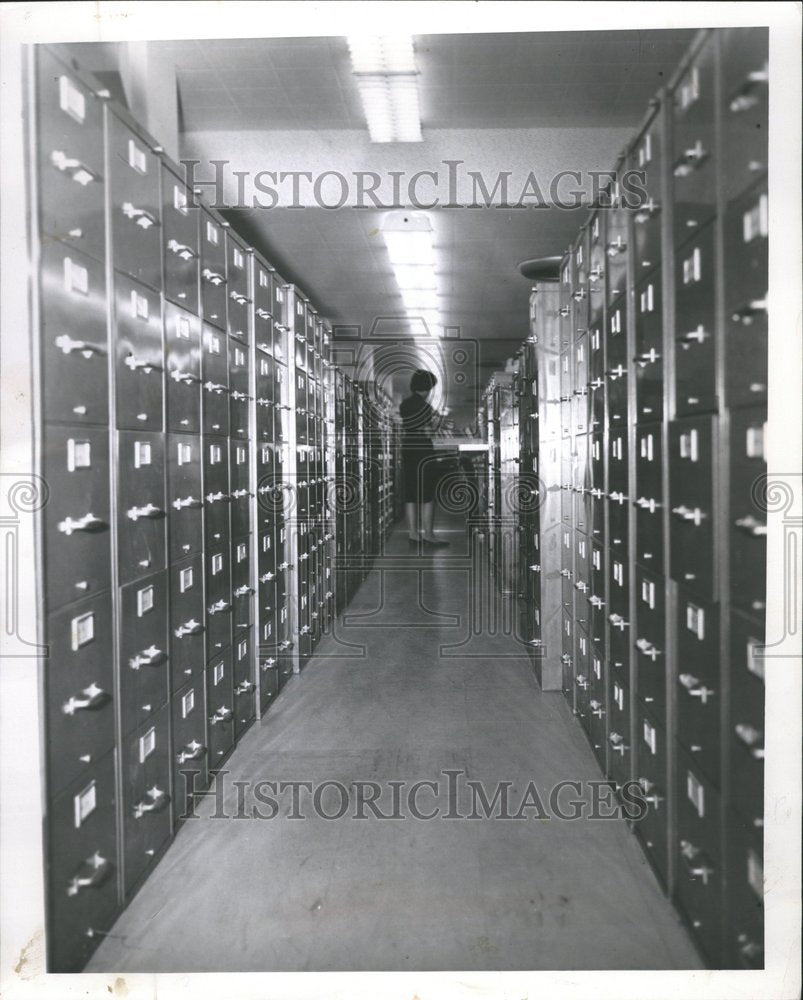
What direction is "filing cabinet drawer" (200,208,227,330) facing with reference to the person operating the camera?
facing to the right of the viewer

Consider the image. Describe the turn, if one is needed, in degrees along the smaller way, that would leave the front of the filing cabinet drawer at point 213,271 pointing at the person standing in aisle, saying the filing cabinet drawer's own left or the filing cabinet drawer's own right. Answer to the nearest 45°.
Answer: approximately 90° to the filing cabinet drawer's own left

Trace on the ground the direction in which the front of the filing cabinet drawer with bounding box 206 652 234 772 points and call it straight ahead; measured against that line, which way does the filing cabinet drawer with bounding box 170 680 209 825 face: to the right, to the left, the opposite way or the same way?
the same way

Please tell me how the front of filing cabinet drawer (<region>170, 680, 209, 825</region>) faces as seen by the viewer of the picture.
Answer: facing to the right of the viewer

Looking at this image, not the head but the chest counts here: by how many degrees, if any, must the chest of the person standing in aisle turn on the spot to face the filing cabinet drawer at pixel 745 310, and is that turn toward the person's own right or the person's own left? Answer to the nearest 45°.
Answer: approximately 90° to the person's own right

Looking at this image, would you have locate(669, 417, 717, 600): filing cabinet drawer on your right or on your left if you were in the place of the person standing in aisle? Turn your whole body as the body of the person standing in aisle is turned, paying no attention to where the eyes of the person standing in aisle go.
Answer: on your right

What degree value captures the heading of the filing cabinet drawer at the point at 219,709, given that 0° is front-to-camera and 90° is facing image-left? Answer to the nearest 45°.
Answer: approximately 270°

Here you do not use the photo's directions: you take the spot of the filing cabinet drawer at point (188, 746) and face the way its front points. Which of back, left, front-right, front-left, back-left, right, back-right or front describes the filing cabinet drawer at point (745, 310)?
front-right
